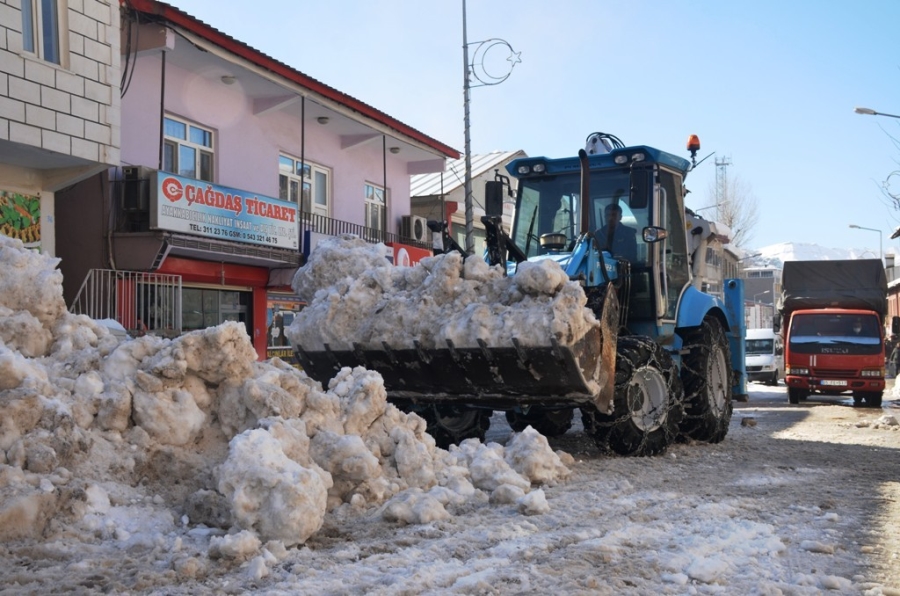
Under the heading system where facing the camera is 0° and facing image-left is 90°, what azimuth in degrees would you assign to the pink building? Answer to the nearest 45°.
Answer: approximately 315°

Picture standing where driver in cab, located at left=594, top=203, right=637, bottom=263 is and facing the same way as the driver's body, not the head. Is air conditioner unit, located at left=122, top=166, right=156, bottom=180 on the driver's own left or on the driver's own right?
on the driver's own right

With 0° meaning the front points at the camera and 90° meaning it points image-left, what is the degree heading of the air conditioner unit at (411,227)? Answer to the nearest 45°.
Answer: approximately 315°

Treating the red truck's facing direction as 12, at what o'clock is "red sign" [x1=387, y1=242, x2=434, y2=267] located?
The red sign is roughly at 3 o'clock from the red truck.

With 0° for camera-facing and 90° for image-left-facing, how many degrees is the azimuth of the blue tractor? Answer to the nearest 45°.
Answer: approximately 45°

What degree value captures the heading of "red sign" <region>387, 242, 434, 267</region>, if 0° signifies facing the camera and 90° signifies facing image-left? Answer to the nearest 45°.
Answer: approximately 315°

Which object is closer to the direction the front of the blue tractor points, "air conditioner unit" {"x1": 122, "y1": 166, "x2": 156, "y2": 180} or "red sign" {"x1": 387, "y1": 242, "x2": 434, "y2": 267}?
the air conditioner unit

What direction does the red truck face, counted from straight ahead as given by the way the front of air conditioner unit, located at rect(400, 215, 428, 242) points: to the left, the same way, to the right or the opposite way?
to the right

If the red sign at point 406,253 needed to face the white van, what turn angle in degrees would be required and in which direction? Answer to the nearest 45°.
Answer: approximately 45° to its left
